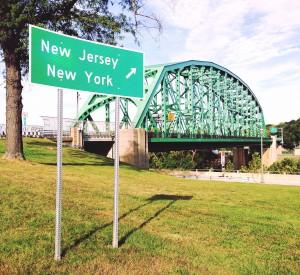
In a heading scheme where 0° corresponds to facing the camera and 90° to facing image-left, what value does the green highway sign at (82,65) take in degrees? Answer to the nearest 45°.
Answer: approximately 315°

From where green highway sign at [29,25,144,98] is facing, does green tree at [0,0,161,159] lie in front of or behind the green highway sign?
behind
